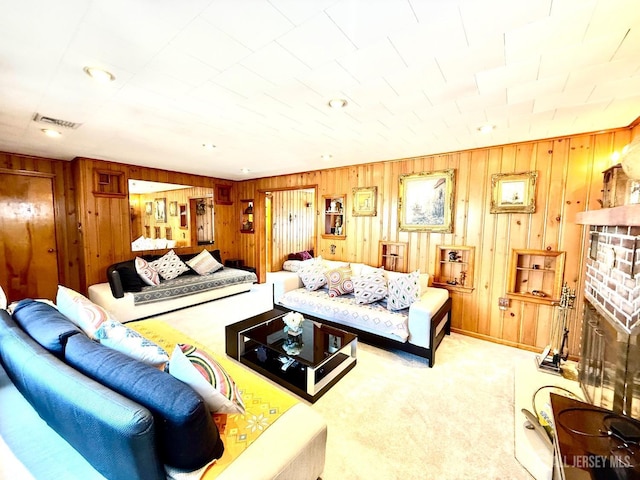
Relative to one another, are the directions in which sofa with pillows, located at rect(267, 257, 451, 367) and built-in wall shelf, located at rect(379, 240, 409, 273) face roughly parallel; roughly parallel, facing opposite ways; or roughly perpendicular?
roughly parallel

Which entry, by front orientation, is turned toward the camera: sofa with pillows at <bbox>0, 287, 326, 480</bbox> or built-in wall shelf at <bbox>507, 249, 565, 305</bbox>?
the built-in wall shelf

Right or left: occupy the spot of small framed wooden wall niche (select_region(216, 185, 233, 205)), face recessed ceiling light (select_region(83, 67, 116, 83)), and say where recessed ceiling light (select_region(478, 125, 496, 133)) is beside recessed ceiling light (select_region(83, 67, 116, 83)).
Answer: left

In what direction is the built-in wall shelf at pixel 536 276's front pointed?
toward the camera

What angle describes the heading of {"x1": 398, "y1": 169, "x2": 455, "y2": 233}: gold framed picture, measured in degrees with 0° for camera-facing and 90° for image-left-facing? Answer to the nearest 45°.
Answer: approximately 45°

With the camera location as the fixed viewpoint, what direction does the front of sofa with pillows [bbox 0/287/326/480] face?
facing away from the viewer and to the right of the viewer

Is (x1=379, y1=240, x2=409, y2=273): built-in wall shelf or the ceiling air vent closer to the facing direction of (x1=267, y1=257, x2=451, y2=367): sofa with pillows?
the ceiling air vent

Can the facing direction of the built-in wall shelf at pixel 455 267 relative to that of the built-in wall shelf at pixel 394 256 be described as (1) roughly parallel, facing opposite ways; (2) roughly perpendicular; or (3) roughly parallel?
roughly parallel

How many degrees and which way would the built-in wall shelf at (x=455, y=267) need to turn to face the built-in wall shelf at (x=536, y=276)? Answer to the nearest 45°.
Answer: approximately 135° to its left

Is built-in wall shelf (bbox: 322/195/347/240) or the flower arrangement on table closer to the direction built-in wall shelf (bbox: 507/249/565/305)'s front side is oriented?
the flower arrangement on table

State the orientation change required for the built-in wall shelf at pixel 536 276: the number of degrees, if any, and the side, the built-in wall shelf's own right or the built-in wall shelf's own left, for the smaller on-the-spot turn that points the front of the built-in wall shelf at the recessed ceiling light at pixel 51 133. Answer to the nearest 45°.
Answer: approximately 45° to the built-in wall shelf's own right

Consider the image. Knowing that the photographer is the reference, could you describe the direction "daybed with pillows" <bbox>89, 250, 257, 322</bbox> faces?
facing the viewer and to the right of the viewer

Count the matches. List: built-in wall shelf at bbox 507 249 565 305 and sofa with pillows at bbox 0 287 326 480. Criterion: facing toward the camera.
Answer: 1

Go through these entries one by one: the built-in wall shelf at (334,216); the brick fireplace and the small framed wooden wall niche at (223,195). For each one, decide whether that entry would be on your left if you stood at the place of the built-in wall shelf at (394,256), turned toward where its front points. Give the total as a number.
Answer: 1
